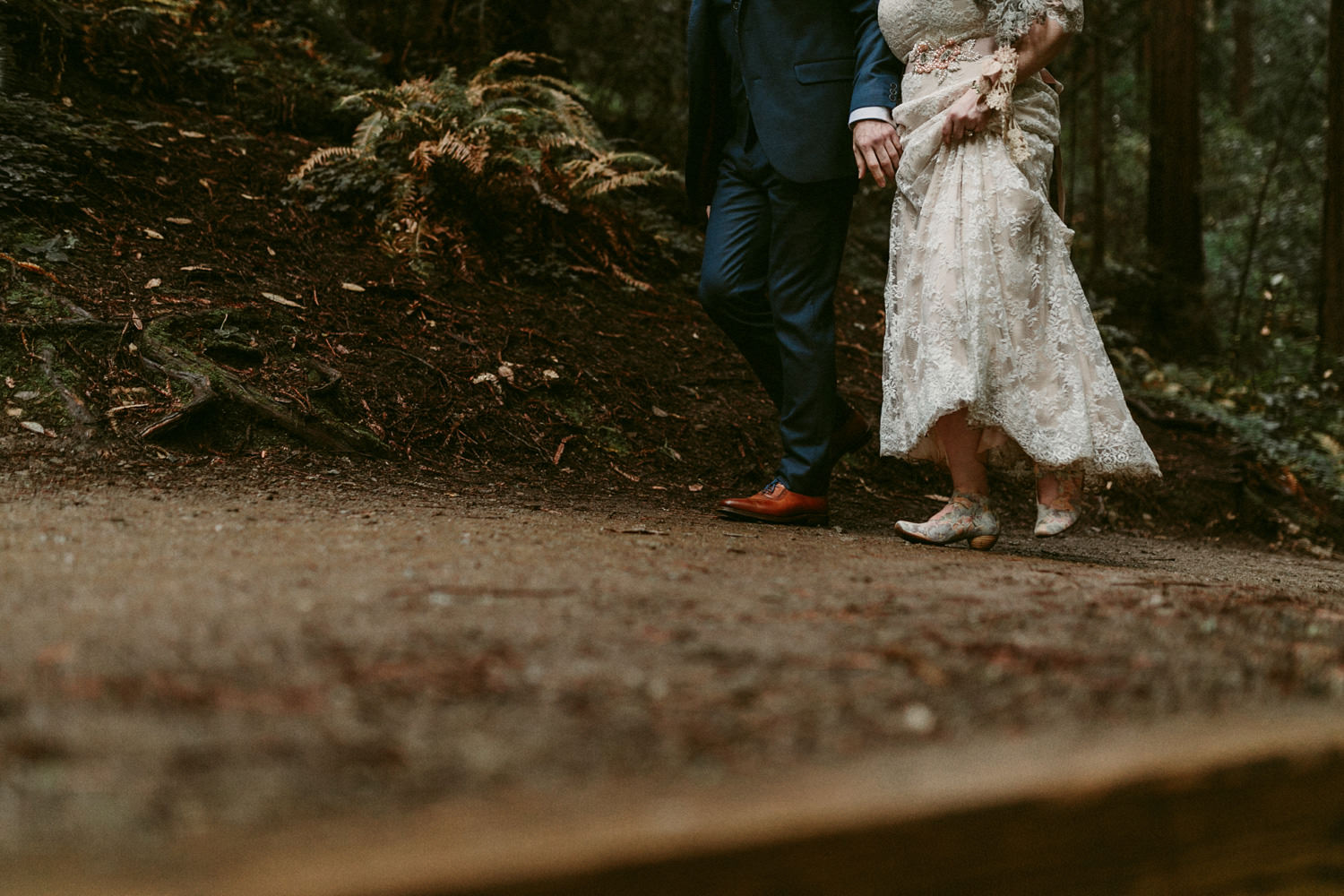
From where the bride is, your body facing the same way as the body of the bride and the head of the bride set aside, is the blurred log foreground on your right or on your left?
on your left

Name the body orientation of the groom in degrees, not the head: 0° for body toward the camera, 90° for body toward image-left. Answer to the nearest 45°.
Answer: approximately 45°

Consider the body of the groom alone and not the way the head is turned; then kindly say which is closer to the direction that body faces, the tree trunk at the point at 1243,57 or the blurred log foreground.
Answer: the blurred log foreground

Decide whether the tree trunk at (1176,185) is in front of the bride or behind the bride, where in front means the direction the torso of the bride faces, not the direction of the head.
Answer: behind

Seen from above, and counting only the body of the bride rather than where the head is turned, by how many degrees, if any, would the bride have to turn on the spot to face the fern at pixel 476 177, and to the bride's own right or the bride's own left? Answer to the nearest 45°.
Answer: approximately 90° to the bride's own right

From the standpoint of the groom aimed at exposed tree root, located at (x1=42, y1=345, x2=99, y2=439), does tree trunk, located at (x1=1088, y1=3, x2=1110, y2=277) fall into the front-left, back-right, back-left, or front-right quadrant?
back-right

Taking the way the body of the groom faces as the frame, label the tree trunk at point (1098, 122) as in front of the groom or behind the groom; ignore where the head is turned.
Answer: behind

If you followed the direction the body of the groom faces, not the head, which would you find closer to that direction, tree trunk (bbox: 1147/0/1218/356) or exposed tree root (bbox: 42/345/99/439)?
the exposed tree root

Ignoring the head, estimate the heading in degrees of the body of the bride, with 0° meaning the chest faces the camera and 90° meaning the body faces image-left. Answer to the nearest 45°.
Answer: approximately 45°
